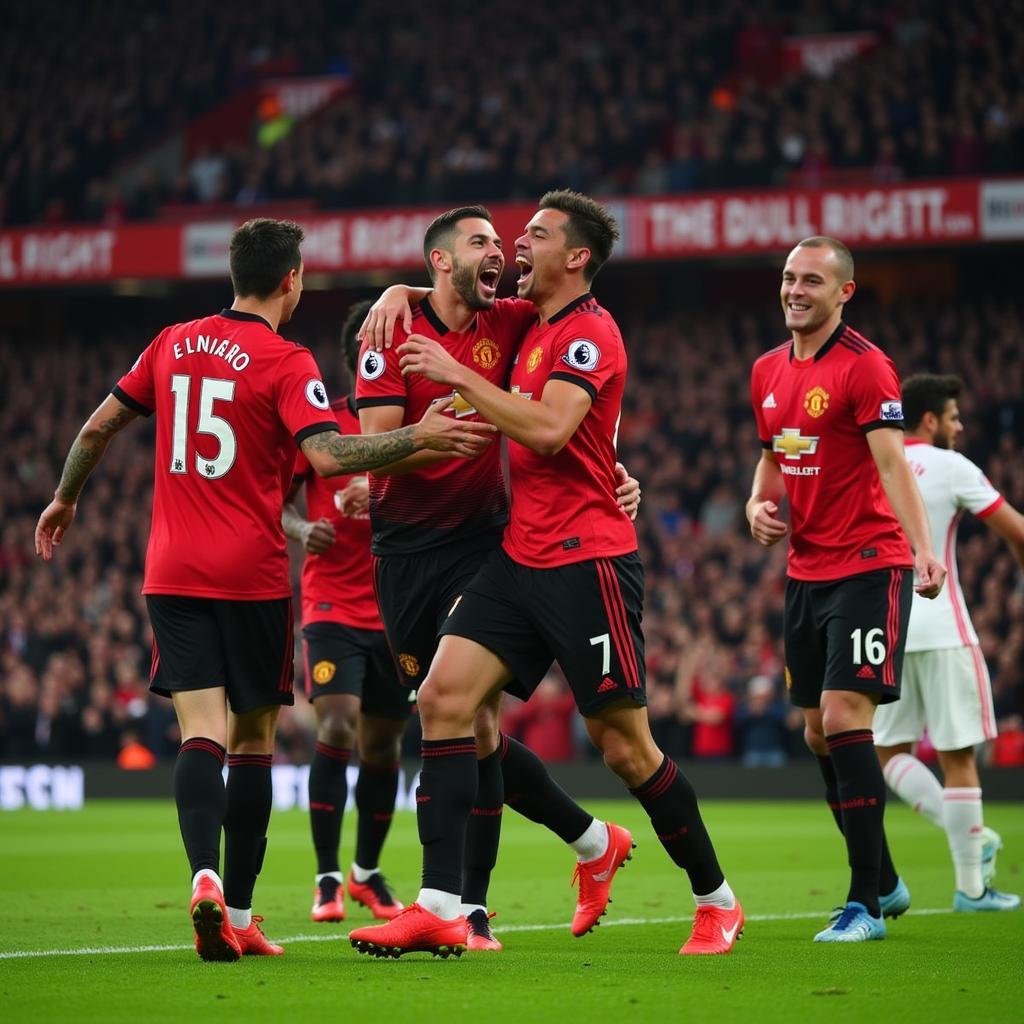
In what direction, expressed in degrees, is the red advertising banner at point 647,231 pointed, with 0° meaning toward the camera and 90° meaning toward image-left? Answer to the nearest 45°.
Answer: approximately 0°

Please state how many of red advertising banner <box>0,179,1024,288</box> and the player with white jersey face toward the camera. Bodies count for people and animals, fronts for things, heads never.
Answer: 1

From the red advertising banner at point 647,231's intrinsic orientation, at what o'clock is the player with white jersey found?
The player with white jersey is roughly at 12 o'clock from the red advertising banner.
